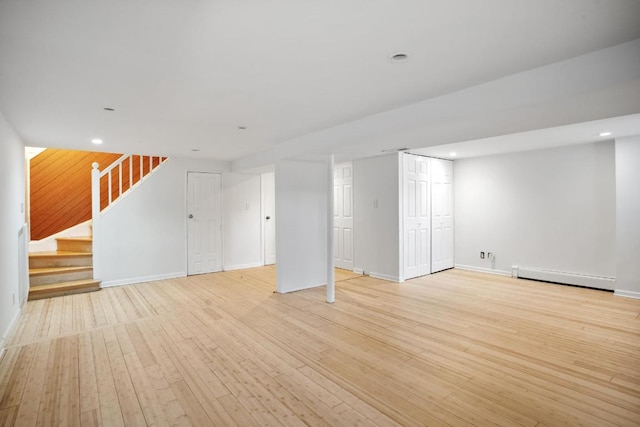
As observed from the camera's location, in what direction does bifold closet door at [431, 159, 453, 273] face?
facing the viewer and to the right of the viewer

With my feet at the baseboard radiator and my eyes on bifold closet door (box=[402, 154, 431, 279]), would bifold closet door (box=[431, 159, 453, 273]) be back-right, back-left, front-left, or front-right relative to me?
front-right

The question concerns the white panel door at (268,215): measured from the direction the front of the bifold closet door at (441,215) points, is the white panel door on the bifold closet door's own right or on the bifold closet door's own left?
on the bifold closet door's own right

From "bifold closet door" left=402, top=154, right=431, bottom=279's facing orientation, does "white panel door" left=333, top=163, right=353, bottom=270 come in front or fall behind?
behind

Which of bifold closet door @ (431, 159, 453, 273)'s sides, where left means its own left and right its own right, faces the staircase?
right

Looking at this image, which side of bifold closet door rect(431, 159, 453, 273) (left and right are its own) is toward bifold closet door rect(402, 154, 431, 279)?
right

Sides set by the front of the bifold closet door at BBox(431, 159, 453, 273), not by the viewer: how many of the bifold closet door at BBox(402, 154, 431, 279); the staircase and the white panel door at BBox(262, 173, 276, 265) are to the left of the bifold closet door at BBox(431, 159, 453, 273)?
0

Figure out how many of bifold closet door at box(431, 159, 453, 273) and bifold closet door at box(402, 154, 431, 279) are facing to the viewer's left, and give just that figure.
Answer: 0

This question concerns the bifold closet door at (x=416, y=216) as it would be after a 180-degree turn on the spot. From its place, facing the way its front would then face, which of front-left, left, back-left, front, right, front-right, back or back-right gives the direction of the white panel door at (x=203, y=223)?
front-left

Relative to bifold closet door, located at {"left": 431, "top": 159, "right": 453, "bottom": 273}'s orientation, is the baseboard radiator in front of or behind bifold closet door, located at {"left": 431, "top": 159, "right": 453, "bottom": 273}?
in front

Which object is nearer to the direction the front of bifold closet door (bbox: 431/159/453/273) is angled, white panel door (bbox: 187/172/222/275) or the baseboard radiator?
the baseboard radiator

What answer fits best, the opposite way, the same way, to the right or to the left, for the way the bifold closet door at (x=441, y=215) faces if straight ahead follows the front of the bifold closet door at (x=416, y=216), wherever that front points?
the same way

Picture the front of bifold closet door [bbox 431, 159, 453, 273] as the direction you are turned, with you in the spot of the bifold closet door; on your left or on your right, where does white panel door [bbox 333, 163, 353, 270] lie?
on your right

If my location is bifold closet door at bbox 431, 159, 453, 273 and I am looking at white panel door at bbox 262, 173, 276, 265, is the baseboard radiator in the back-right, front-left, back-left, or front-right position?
back-left

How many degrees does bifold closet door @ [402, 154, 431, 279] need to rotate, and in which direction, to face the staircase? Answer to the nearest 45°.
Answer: approximately 90° to its right
